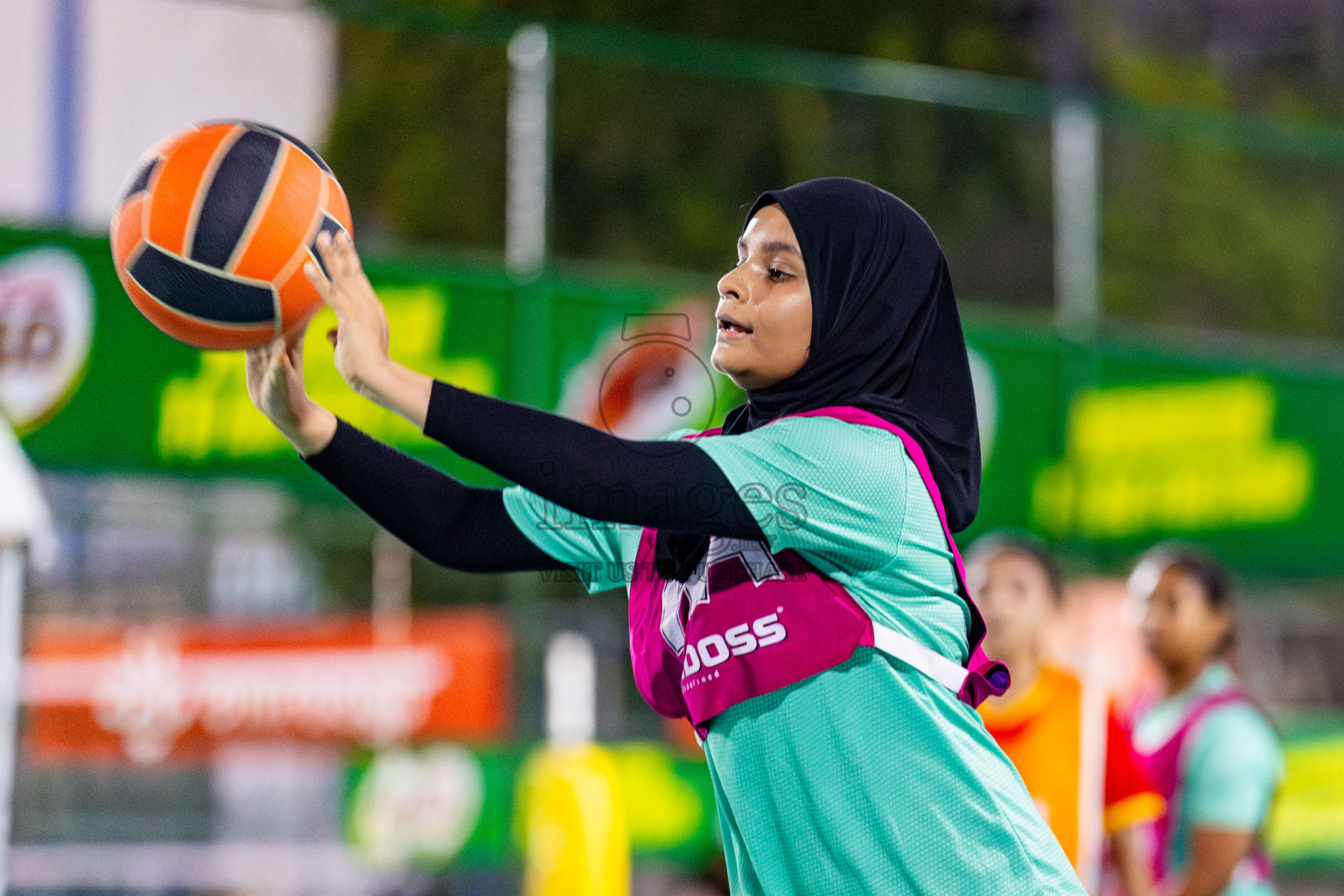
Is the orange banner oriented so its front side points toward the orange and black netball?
yes

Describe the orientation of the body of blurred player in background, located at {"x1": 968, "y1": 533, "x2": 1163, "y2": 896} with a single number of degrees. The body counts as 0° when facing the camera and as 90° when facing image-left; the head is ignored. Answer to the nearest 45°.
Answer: approximately 45°

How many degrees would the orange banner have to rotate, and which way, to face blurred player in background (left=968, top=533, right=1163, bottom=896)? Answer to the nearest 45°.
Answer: approximately 45° to its left

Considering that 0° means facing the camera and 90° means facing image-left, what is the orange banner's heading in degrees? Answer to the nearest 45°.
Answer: approximately 0°

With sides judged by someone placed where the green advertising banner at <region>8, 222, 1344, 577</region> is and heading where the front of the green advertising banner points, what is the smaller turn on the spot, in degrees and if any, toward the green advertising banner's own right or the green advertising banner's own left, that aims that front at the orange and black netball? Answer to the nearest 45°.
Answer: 0° — it already faces it

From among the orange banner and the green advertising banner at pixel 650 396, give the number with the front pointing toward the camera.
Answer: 2

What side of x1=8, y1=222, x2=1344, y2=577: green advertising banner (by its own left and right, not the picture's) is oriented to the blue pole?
right
